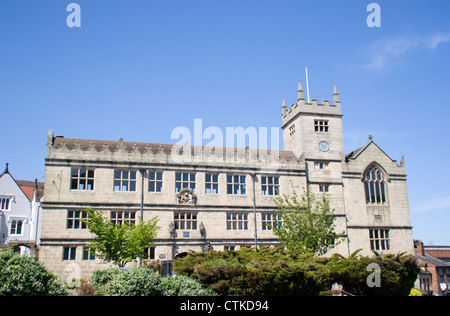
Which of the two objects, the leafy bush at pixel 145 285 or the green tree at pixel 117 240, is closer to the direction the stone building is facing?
the leafy bush

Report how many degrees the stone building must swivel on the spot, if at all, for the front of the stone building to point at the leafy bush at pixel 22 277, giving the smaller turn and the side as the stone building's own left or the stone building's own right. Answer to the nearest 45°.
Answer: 0° — it already faces it

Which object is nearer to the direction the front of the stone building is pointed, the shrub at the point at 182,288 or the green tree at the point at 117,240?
the shrub

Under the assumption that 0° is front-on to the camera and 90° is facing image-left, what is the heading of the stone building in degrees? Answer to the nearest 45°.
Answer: approximately 0°

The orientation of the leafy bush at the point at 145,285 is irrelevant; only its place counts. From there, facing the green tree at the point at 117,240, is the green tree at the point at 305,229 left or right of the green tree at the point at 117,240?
right

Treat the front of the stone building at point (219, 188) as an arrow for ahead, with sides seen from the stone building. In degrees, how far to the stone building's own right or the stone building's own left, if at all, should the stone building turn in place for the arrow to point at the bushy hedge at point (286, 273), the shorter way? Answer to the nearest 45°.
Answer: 0° — it already faces it

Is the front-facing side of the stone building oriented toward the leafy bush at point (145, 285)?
yes
